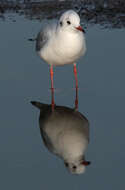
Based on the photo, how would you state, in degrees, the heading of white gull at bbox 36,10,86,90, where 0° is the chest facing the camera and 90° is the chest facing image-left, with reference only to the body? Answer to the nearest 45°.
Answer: approximately 315°
